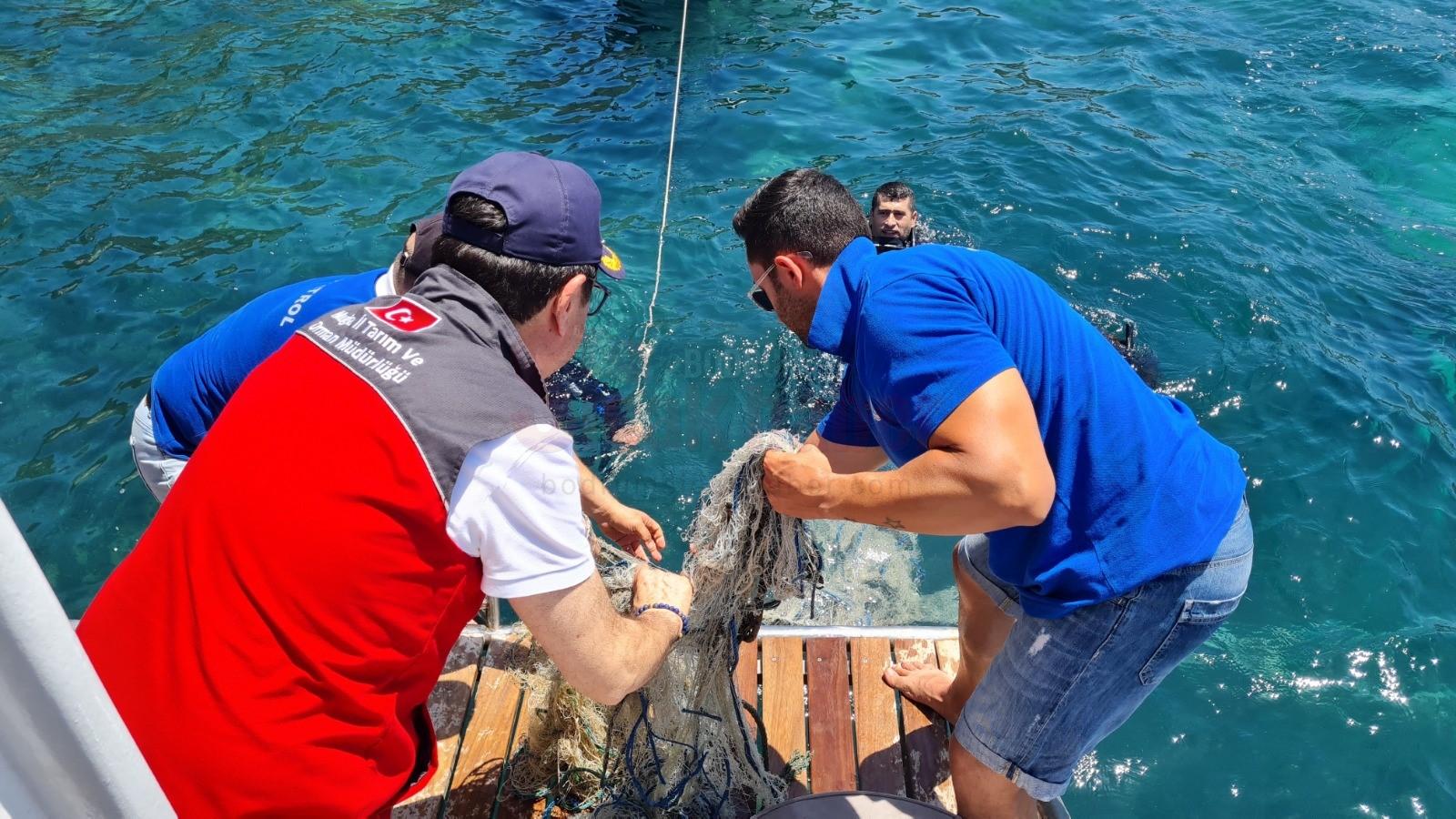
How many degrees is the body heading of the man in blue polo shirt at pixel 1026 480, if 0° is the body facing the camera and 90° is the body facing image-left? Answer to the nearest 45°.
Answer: approximately 90°

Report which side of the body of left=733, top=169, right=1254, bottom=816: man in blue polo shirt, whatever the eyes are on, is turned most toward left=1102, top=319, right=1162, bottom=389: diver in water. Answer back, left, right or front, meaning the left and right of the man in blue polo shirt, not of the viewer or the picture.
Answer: right

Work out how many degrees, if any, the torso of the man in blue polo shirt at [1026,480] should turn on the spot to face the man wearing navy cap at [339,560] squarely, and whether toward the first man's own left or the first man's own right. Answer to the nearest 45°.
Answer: approximately 45° to the first man's own left

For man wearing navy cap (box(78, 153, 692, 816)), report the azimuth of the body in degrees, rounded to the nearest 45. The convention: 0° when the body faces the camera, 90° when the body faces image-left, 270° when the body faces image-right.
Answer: approximately 225°

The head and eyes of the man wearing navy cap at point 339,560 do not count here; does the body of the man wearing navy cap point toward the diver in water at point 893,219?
yes

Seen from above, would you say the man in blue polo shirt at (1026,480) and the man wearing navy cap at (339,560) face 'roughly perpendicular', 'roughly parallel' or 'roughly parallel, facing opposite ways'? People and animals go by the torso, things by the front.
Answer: roughly perpendicular

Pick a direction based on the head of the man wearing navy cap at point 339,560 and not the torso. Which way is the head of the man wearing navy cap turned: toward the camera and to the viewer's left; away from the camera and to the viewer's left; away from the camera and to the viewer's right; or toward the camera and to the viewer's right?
away from the camera and to the viewer's right
